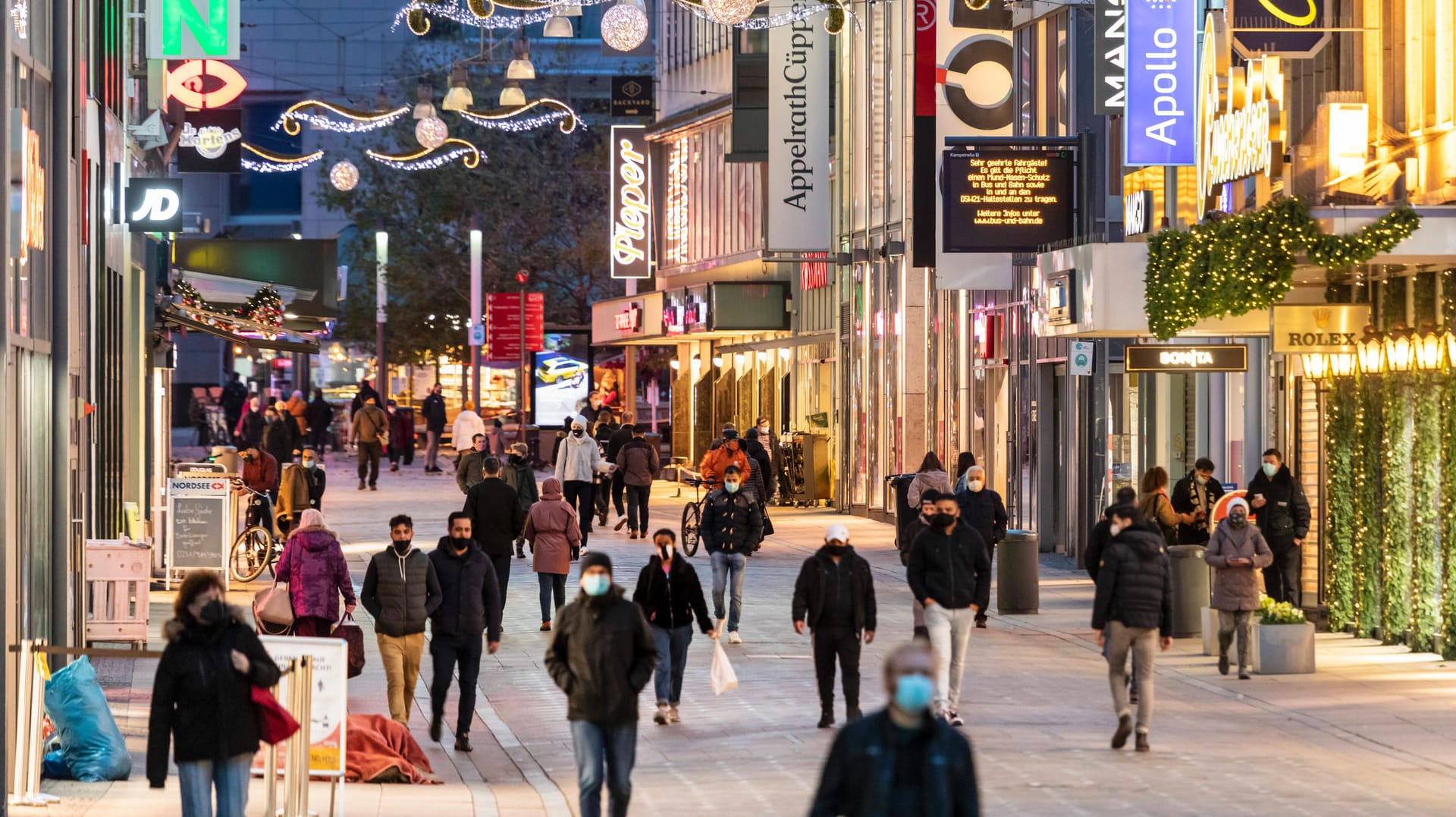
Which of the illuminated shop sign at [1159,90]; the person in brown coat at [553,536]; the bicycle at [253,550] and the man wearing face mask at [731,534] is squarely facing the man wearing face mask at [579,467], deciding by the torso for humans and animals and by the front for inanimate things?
the person in brown coat

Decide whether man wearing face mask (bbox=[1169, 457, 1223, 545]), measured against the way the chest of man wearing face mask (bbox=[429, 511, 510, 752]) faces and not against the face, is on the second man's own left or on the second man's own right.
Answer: on the second man's own left

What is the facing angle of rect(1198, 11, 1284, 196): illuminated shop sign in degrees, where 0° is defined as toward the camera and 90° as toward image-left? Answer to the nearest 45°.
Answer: approximately 45°

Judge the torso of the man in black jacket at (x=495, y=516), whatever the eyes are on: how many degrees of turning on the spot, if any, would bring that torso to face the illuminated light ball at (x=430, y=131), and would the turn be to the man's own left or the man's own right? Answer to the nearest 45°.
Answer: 0° — they already face it

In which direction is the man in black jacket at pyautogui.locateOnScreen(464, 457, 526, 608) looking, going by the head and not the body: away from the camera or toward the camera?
away from the camera

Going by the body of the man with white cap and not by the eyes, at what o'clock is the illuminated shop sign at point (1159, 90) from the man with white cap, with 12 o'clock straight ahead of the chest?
The illuminated shop sign is roughly at 7 o'clock from the man with white cap.

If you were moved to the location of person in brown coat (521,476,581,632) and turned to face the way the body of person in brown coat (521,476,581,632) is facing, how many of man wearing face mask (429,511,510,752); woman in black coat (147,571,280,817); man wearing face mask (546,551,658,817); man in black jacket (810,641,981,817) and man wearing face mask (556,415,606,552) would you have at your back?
4

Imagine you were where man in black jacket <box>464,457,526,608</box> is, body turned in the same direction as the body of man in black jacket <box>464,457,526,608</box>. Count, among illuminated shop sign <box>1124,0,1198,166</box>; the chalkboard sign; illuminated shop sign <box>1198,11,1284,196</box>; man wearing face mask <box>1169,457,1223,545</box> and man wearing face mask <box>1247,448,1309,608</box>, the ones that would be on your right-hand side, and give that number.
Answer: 4
